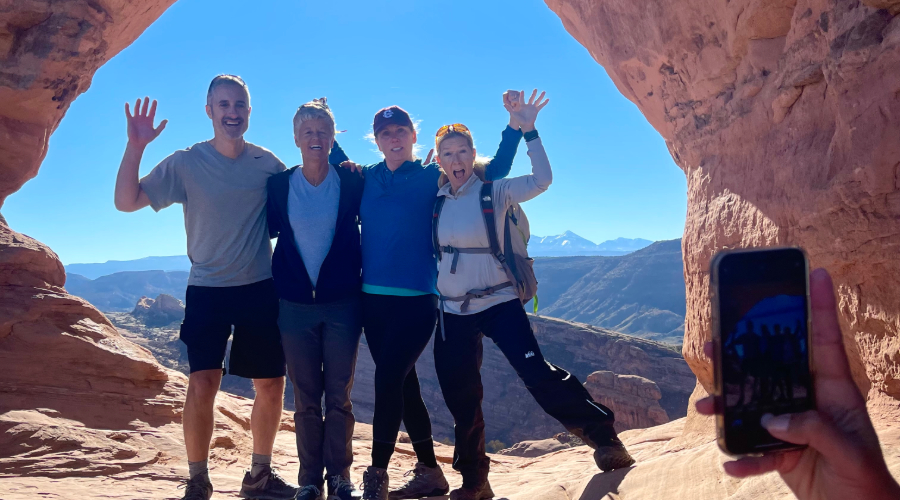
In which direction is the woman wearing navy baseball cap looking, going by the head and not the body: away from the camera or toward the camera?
toward the camera

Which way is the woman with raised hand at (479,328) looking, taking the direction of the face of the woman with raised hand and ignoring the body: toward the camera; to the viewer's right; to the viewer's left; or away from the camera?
toward the camera

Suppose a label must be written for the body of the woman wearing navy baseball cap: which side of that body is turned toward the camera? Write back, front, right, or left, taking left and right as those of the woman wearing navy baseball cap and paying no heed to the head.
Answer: front

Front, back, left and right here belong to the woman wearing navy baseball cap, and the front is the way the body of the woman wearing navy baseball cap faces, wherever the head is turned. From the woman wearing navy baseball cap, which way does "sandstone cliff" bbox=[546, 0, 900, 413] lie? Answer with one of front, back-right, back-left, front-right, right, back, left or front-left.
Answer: left
